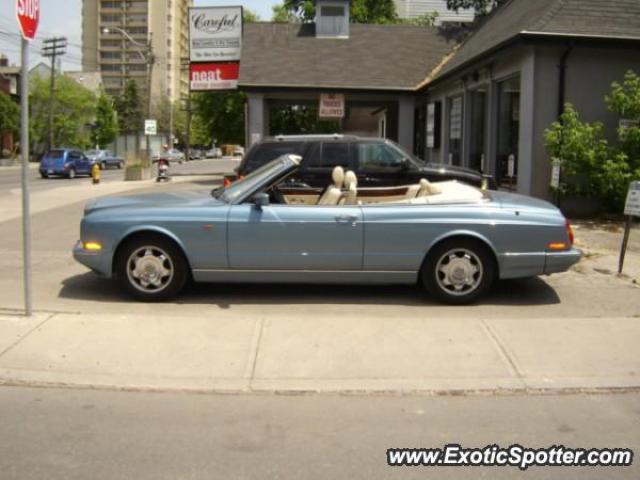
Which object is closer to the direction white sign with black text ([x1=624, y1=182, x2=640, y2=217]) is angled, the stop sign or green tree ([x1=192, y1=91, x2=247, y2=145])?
the stop sign

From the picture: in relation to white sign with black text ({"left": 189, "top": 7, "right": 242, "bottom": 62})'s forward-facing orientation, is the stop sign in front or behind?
in front

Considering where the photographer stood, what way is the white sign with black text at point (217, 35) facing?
facing the viewer

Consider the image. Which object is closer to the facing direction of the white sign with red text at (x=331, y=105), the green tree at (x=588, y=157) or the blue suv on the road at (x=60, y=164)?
the green tree

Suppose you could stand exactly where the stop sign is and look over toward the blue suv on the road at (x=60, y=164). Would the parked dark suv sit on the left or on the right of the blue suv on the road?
right

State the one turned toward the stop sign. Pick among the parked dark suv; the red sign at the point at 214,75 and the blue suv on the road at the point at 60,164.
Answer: the red sign

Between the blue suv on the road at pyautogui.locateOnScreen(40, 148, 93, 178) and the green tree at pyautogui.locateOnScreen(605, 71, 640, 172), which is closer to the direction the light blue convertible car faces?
the blue suv on the road

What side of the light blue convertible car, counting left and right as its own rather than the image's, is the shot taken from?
left

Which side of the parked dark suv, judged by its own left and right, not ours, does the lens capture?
right

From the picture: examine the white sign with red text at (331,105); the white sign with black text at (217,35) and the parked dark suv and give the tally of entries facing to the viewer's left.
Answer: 0

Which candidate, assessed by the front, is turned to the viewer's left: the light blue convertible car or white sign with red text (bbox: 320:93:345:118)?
the light blue convertible car

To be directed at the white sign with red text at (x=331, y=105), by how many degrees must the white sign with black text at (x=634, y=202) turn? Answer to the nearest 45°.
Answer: approximately 135° to its right

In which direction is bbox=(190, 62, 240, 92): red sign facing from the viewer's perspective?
toward the camera

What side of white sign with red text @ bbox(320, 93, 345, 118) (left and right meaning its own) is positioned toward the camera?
front

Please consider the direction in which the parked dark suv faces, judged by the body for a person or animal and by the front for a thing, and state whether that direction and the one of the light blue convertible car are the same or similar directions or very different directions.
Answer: very different directions
